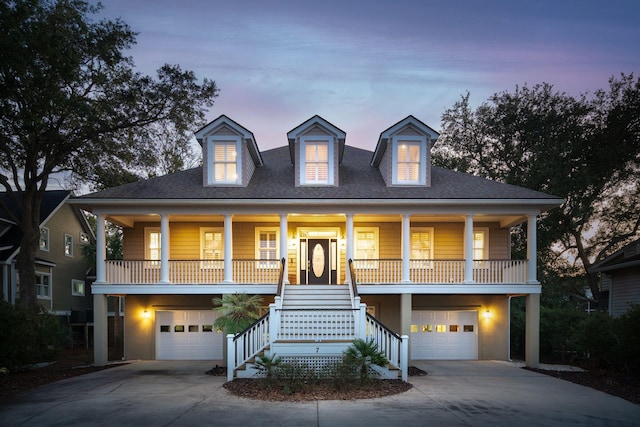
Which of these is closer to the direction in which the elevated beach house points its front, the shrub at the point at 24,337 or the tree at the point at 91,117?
the shrub

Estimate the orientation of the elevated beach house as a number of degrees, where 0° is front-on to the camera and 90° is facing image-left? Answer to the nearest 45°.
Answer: approximately 0°

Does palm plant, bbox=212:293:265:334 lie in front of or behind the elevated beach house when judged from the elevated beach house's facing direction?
in front

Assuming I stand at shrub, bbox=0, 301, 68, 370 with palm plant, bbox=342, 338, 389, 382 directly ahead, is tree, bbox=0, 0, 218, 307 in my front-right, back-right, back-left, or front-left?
back-left

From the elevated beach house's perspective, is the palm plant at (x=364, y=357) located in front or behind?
in front
